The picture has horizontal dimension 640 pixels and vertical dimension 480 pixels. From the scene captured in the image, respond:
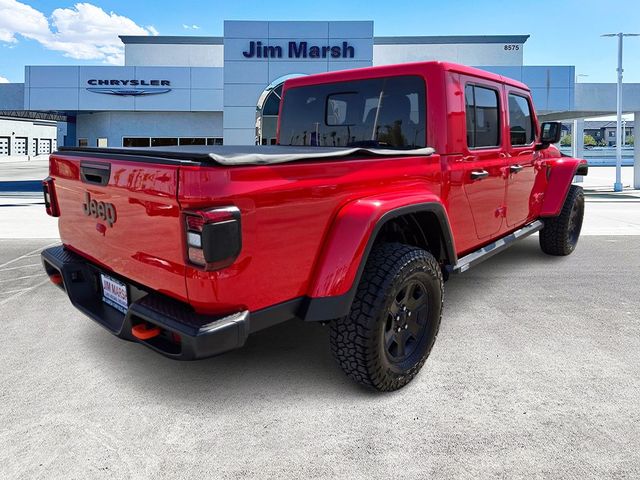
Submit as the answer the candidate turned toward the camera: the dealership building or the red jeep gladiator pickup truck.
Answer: the dealership building

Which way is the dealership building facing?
toward the camera

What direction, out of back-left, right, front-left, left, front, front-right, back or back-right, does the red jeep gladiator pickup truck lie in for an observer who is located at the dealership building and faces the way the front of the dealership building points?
front

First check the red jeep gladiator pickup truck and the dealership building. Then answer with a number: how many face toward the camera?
1

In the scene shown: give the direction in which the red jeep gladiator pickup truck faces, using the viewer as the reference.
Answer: facing away from the viewer and to the right of the viewer

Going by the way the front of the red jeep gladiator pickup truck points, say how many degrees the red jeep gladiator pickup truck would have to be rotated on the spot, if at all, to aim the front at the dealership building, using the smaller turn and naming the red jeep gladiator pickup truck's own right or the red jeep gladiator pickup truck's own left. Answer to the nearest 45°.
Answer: approximately 45° to the red jeep gladiator pickup truck's own left
